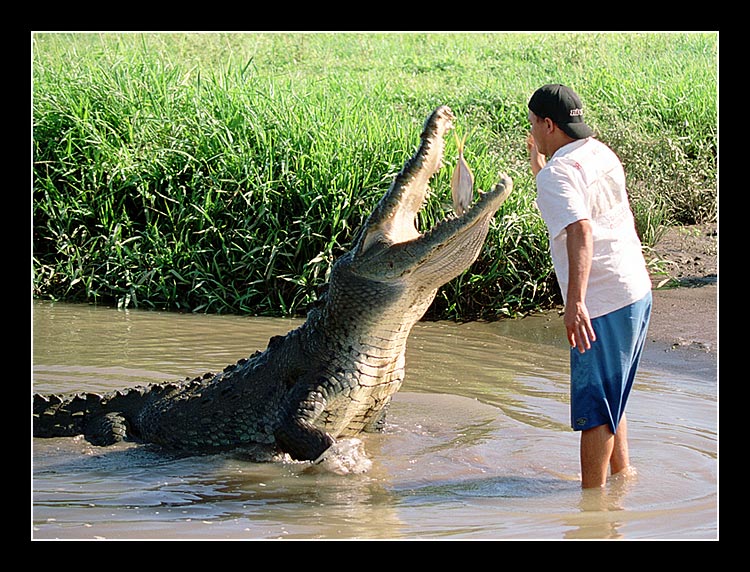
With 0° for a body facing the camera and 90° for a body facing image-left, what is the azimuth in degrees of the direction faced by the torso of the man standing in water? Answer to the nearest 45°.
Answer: approximately 135°

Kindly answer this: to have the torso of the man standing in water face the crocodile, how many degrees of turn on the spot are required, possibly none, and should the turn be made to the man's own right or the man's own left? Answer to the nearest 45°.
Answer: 0° — they already face it
